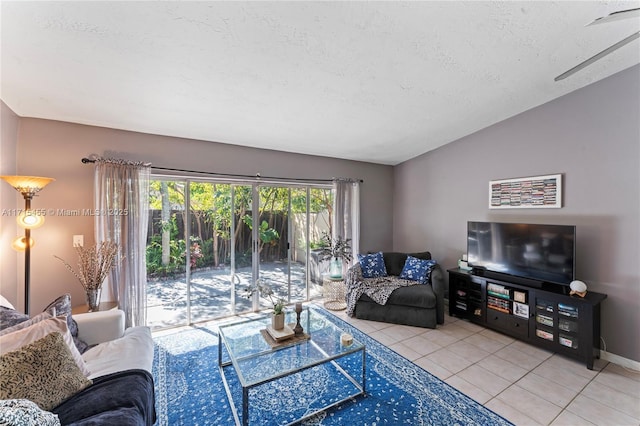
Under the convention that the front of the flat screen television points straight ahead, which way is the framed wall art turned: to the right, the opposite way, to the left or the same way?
the same way

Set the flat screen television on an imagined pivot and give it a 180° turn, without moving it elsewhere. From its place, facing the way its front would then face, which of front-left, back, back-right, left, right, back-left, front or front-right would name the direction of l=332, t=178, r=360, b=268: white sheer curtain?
back-left

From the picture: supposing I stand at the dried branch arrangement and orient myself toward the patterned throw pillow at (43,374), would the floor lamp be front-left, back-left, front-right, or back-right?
front-right

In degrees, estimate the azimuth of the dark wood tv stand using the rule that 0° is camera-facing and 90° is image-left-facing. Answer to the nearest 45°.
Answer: approximately 45°

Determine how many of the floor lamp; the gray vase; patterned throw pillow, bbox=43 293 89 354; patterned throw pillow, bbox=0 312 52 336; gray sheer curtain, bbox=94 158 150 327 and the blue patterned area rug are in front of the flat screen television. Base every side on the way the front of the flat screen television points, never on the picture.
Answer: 6

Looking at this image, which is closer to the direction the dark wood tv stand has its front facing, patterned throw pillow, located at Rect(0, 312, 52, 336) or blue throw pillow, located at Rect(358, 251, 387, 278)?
the patterned throw pillow

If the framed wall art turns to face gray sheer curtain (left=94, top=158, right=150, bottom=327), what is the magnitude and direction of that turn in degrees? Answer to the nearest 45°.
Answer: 0° — it already faces it

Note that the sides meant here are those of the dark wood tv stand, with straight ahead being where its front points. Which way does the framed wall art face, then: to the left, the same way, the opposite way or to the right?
the same way

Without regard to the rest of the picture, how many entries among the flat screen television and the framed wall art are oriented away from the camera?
0

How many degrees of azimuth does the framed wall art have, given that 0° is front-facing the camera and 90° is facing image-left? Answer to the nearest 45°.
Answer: approximately 45°

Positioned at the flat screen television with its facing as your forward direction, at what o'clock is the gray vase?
The gray vase is roughly at 12 o'clock from the flat screen television.

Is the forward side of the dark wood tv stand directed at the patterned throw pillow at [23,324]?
yes

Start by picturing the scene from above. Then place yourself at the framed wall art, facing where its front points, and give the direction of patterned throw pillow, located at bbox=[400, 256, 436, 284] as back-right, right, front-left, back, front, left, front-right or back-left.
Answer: front-right

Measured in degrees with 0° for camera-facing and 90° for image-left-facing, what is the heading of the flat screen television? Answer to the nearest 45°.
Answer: approximately 45°

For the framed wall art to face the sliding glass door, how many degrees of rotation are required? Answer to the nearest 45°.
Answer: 0° — it already faces it

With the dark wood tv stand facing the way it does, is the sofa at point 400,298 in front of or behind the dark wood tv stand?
in front

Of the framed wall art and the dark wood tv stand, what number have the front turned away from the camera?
0

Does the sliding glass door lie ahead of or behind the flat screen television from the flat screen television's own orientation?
ahead

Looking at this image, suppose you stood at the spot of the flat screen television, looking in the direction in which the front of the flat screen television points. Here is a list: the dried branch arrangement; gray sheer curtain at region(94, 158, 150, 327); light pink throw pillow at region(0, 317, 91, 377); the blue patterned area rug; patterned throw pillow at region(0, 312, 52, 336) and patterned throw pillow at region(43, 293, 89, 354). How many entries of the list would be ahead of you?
6

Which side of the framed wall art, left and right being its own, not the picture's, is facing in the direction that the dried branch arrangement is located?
front
